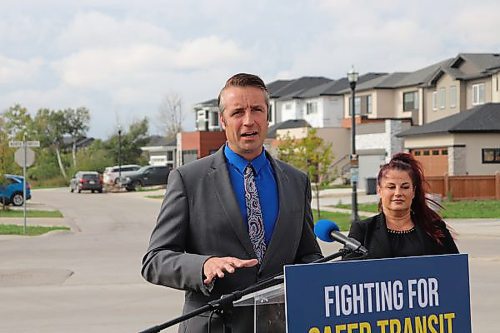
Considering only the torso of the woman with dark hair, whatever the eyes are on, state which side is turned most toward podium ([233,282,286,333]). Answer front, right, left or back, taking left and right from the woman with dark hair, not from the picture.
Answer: front

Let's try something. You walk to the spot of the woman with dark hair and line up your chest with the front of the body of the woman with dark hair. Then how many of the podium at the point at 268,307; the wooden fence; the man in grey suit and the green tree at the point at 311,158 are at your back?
2

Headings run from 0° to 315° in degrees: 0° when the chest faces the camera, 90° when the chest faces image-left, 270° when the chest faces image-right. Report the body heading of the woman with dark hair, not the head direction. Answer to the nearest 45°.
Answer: approximately 0°

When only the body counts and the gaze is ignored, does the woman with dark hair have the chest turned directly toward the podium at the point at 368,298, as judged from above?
yes

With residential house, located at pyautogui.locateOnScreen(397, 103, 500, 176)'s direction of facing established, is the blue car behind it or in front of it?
in front

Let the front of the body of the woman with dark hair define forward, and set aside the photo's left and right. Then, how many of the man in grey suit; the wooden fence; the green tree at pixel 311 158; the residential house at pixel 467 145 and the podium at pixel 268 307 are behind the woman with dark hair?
3

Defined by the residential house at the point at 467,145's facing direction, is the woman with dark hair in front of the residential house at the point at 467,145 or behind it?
in front

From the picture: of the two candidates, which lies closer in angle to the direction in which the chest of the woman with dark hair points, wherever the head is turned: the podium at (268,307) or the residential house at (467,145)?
the podium

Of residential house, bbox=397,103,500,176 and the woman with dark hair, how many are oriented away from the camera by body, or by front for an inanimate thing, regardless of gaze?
0

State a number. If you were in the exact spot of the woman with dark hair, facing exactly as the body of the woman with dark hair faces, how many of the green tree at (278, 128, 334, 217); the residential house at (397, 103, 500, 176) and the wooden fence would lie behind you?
3

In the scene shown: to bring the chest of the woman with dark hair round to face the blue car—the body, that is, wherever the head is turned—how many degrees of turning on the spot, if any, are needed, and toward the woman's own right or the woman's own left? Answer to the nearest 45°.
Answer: approximately 135° to the woman's own right

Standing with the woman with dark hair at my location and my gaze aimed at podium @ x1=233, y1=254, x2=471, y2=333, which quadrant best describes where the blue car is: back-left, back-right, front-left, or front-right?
back-right

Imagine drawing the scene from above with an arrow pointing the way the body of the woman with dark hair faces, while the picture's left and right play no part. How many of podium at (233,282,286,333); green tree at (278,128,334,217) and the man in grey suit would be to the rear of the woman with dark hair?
1

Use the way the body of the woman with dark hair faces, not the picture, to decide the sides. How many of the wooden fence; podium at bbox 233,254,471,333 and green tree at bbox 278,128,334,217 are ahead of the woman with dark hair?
1

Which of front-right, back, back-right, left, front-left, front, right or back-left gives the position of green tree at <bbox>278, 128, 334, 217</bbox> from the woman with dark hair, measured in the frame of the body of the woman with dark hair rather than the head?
back
